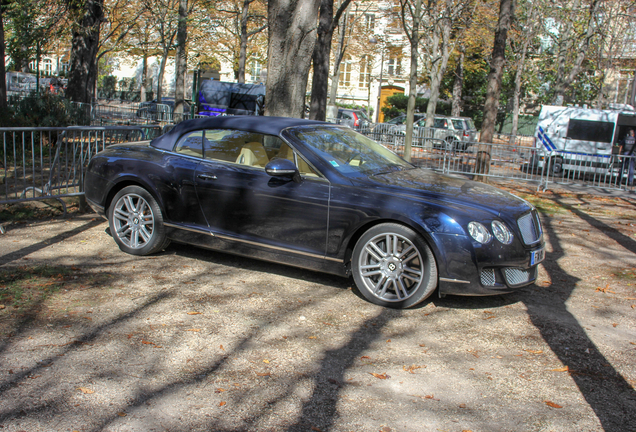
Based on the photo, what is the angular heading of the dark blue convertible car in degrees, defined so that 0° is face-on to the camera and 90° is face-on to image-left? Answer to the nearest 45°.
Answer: approximately 315°

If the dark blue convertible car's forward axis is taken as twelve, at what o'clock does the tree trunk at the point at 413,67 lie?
The tree trunk is roughly at 8 o'clock from the dark blue convertible car.

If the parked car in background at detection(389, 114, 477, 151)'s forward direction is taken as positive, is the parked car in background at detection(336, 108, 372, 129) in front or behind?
in front

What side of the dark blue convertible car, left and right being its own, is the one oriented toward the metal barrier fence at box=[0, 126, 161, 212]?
back

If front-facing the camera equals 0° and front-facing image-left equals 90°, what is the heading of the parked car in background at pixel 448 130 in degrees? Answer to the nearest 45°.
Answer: approximately 135°

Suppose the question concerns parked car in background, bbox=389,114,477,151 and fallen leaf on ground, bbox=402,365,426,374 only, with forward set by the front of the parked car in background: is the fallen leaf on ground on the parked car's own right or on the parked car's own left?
on the parked car's own left

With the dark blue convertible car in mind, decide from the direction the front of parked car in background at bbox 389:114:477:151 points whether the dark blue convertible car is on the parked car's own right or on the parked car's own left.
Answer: on the parked car's own left

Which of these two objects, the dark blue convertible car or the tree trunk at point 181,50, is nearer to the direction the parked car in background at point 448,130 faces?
the tree trunk

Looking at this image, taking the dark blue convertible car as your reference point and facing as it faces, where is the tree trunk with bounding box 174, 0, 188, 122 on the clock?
The tree trunk is roughly at 7 o'clock from the dark blue convertible car.

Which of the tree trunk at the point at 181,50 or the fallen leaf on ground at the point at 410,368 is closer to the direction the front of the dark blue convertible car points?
the fallen leaf on ground

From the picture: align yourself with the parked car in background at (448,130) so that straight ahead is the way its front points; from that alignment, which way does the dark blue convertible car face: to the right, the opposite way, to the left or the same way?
the opposite way
